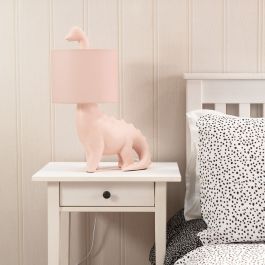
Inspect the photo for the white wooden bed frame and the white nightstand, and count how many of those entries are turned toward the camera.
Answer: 2

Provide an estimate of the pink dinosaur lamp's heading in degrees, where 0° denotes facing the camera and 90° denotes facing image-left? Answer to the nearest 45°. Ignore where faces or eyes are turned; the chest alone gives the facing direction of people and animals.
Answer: approximately 90°

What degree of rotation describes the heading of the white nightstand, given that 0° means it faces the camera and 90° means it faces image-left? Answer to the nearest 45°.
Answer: approximately 0°
